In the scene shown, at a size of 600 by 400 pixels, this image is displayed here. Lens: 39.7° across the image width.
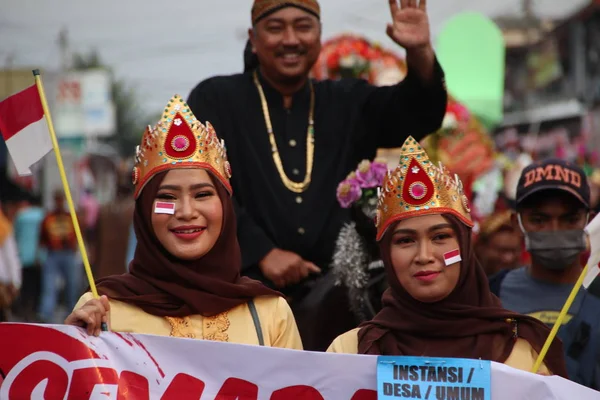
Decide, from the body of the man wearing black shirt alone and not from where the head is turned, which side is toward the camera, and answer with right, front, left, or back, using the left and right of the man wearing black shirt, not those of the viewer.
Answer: front

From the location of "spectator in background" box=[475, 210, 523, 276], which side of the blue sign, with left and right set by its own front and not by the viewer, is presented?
back

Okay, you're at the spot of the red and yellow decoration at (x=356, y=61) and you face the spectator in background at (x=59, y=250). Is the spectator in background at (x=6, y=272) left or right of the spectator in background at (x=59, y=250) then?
left

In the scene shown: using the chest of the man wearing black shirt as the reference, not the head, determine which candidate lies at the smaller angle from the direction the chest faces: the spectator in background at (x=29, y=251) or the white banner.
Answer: the white banner

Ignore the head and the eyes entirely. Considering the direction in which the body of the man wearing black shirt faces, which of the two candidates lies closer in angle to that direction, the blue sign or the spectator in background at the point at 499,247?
the blue sign

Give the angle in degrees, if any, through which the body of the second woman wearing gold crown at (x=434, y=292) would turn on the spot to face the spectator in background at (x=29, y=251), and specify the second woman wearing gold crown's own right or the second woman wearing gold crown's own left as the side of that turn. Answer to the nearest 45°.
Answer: approximately 135° to the second woman wearing gold crown's own right

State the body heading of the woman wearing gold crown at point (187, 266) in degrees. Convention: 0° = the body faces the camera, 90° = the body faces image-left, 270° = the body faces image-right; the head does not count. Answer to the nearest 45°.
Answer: approximately 0°

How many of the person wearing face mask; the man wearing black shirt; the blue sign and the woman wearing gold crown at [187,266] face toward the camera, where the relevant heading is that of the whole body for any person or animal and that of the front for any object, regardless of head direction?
4

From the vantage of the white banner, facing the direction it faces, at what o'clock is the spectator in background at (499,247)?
The spectator in background is roughly at 7 o'clock from the white banner.

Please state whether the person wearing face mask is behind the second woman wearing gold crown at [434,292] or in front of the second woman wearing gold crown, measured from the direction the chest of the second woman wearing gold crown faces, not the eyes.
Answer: behind

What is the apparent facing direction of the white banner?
toward the camera
